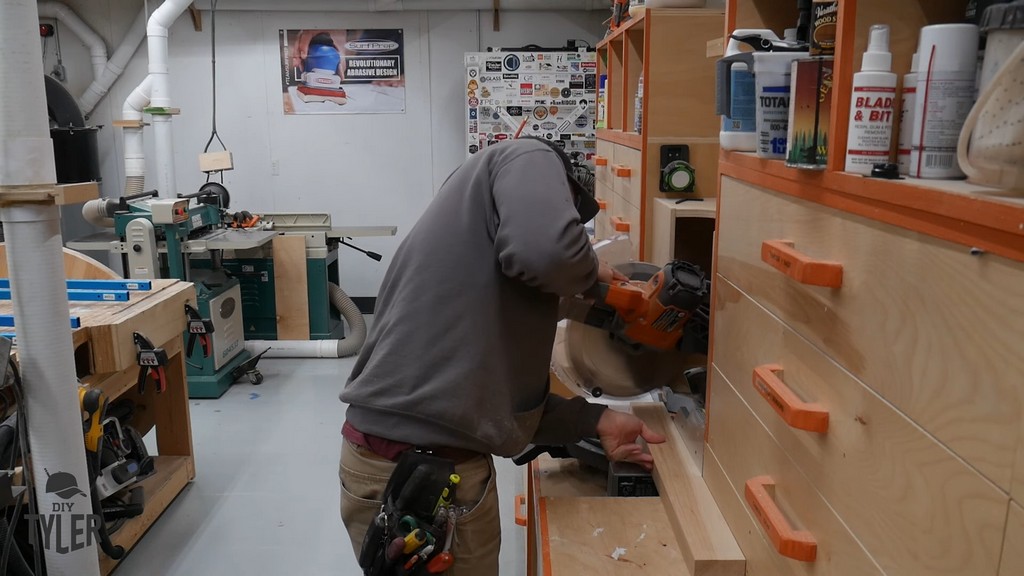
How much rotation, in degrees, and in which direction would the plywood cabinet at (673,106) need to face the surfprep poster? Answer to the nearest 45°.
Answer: approximately 45° to its right

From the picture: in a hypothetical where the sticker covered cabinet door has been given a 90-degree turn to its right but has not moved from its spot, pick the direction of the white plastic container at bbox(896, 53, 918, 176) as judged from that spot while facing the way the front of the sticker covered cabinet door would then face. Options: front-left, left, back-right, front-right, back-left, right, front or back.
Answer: left

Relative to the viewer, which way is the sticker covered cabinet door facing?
toward the camera

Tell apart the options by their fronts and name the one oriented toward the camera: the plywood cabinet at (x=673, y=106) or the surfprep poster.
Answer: the surfprep poster

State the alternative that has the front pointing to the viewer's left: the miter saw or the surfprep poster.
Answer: the miter saw

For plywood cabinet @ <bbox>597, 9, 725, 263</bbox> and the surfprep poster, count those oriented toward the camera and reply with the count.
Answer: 1

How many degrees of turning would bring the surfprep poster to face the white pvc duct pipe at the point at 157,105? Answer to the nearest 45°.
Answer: approximately 45° to its right

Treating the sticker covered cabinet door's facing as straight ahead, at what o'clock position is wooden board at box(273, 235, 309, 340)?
The wooden board is roughly at 2 o'clock from the sticker covered cabinet door.

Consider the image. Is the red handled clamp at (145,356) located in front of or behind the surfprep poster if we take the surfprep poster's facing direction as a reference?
in front

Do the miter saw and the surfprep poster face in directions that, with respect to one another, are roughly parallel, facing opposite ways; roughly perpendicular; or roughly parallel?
roughly perpendicular

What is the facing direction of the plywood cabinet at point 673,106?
to the viewer's left

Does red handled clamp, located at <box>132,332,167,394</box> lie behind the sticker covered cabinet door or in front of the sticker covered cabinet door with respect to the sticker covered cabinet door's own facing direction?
in front

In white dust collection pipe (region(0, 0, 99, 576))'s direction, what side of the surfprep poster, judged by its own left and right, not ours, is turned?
front

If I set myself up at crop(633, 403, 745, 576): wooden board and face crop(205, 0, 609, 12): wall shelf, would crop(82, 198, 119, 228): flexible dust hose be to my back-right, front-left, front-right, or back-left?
front-left

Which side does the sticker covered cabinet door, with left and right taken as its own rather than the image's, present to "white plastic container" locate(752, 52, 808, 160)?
front

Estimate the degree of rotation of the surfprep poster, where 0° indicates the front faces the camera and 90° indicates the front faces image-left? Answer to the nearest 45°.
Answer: approximately 0°

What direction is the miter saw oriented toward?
to the viewer's left

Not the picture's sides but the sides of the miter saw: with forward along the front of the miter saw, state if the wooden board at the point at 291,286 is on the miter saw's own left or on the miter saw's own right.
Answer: on the miter saw's own right
